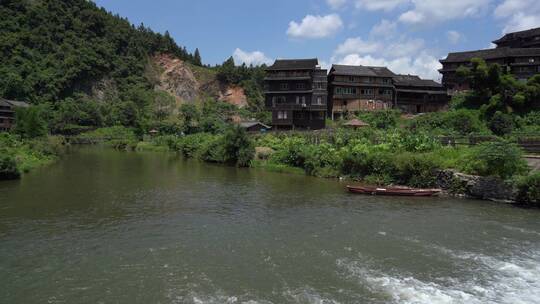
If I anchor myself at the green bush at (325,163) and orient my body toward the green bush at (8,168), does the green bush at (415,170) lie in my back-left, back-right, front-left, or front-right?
back-left
